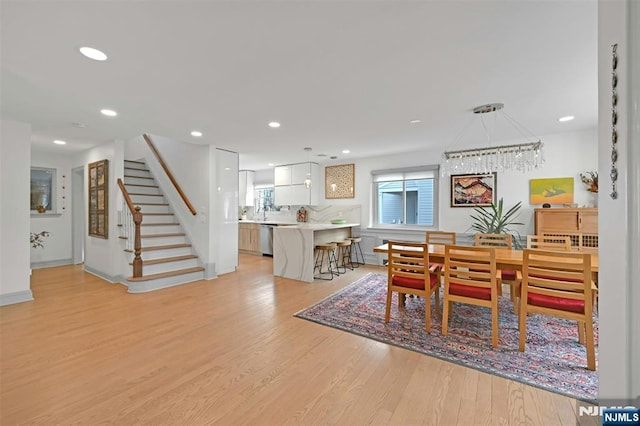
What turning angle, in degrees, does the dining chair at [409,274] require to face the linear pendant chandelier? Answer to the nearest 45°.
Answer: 0° — it already faces it

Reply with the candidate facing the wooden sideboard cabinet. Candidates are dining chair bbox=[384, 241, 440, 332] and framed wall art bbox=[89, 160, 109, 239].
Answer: the dining chair

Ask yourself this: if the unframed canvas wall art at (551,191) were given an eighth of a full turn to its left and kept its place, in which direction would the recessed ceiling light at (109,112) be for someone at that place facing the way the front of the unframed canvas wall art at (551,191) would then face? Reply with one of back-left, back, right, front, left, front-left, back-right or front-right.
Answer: right

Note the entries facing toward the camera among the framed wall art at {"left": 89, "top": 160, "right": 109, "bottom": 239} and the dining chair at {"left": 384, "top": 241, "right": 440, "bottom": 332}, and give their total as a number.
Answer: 0

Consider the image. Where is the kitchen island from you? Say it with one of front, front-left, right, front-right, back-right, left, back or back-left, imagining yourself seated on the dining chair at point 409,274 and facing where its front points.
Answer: left

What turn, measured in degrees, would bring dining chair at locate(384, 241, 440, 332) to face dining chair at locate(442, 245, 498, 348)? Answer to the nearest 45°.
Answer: approximately 45° to its right

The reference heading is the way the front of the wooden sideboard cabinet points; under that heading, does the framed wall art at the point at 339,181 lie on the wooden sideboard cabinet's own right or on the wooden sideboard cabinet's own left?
on the wooden sideboard cabinet's own right

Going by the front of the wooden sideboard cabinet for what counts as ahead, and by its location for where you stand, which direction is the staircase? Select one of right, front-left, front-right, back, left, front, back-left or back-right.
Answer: front-right

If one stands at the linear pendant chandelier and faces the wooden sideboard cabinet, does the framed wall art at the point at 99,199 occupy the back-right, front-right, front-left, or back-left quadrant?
back-left

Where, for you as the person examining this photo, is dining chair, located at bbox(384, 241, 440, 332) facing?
facing away from the viewer and to the right of the viewer

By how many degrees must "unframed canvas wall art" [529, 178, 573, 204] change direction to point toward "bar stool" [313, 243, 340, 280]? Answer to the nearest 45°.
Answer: approximately 45° to its right

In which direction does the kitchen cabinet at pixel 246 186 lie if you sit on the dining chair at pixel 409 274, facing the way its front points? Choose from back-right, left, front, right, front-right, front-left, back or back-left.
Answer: left
